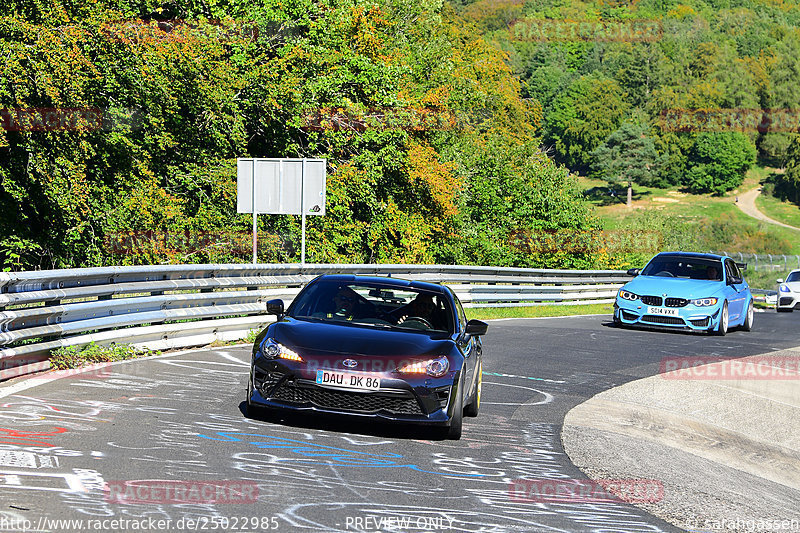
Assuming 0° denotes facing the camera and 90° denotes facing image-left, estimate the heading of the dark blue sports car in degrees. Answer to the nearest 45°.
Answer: approximately 0°

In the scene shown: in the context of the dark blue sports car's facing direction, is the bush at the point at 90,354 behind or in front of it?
behind

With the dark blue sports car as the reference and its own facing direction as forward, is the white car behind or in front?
behind

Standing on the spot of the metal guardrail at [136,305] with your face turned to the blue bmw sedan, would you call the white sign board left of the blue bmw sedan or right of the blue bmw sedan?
left

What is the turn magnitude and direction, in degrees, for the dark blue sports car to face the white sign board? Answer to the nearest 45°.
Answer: approximately 180°

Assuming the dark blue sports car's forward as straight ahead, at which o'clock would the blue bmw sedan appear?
The blue bmw sedan is roughly at 7 o'clock from the dark blue sports car.
